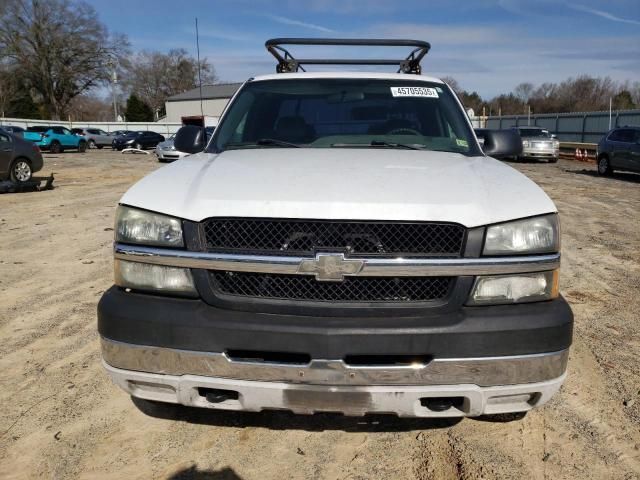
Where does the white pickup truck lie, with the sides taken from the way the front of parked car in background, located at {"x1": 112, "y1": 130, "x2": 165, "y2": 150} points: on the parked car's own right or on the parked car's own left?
on the parked car's own left

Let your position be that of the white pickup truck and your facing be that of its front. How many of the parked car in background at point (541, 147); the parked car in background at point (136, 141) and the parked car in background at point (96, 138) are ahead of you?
0

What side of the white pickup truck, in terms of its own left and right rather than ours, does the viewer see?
front

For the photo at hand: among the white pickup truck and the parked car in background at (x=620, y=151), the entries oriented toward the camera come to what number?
1

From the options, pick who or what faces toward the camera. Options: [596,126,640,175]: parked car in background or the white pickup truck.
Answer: the white pickup truck

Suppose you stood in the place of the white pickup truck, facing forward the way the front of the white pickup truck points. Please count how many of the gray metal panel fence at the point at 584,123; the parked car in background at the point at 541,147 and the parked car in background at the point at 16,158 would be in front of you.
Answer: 0

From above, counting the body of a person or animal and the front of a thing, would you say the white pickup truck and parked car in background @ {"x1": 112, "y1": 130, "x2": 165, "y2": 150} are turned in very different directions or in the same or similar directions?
same or similar directions

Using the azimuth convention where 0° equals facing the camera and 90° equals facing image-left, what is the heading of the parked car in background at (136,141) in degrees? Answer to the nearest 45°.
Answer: approximately 45°

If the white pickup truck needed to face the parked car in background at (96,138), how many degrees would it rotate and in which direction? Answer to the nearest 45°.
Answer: approximately 135° to its right

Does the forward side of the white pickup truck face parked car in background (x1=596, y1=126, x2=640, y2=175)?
no

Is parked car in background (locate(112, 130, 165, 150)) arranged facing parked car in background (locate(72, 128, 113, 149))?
no

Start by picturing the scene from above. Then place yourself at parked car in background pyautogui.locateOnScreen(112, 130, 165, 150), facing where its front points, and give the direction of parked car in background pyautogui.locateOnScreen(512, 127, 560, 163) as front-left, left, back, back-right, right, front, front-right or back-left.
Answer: left

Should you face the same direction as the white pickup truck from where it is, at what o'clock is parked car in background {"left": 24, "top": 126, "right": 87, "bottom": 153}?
The parked car in background is roughly at 5 o'clock from the white pickup truck.

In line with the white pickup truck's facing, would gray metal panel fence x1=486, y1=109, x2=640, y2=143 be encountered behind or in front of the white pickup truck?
behind
